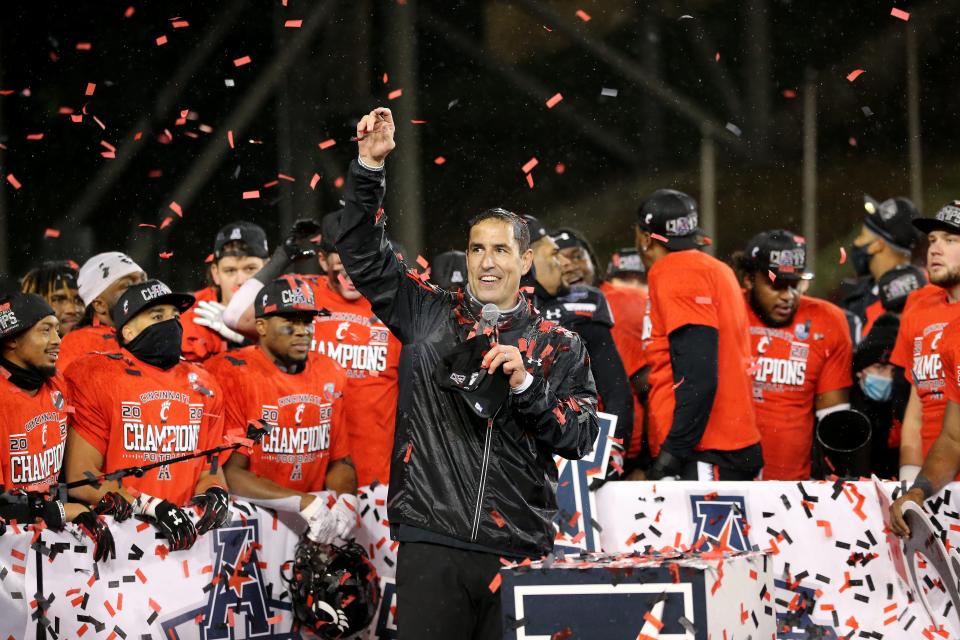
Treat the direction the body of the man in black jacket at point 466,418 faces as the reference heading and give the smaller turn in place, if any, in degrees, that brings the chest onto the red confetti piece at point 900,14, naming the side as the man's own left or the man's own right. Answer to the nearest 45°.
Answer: approximately 135° to the man's own left

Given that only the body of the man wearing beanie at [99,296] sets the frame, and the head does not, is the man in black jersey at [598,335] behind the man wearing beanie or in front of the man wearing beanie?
in front

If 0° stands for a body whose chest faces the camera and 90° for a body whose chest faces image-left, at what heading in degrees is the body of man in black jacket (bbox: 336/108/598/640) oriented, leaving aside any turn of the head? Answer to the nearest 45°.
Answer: approximately 0°

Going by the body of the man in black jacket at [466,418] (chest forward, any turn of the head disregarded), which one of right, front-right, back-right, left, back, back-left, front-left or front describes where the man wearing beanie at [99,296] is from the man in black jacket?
back-right

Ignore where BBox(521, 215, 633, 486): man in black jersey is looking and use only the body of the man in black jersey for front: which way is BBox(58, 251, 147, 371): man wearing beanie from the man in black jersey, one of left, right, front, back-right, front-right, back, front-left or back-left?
back-right

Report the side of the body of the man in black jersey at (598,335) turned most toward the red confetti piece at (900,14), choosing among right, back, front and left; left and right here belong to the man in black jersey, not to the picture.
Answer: left
